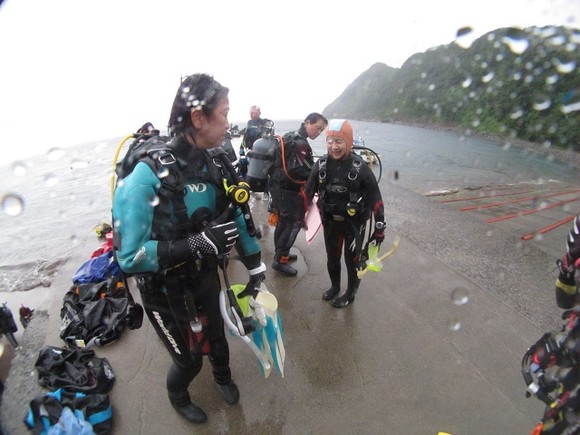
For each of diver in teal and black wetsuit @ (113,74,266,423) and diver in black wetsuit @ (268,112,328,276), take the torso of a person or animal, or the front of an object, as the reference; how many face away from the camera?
0

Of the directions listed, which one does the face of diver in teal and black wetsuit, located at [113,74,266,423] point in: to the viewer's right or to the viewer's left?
to the viewer's right

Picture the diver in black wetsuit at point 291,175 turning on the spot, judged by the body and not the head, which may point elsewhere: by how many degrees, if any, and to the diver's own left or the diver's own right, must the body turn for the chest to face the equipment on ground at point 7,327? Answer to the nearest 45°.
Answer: approximately 135° to the diver's own right

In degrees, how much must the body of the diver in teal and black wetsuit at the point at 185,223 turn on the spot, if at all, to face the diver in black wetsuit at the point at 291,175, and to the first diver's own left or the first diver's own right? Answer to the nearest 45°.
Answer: approximately 90° to the first diver's own left

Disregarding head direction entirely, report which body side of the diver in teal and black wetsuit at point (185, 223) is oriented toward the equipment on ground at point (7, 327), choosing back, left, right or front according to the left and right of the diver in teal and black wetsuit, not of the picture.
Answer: back

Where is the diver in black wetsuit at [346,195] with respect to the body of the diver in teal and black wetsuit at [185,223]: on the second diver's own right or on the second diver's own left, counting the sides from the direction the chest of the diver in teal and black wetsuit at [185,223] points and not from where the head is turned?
on the second diver's own left

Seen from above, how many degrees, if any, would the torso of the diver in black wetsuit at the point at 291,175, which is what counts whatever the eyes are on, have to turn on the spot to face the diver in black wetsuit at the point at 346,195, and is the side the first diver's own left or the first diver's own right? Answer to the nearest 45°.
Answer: approximately 45° to the first diver's own right

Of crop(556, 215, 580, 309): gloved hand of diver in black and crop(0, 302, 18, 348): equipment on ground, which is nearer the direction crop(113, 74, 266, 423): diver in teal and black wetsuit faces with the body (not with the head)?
the gloved hand of diver in black

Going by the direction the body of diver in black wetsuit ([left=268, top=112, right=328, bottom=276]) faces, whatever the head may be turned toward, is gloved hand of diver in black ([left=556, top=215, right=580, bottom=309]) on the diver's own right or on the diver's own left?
on the diver's own right
